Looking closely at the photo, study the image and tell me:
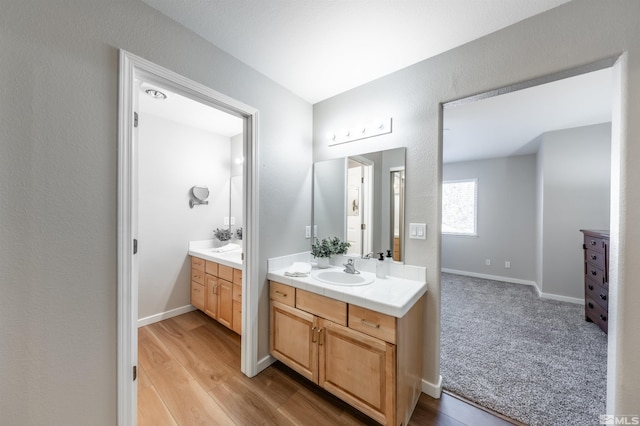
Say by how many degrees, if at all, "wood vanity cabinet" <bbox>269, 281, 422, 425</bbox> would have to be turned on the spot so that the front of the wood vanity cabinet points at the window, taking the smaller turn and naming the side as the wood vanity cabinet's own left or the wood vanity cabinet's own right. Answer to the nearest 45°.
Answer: approximately 180°

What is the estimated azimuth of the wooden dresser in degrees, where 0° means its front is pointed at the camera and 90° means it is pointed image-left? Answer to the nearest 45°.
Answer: approximately 45°

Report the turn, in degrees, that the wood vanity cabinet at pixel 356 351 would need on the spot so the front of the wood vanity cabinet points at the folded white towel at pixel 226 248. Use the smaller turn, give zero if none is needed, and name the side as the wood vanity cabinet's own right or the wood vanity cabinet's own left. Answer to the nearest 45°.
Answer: approximately 90° to the wood vanity cabinet's own right

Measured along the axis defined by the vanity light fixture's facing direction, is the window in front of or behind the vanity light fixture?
behind

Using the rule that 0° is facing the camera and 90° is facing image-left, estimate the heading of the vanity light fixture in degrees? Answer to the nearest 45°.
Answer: approximately 45°

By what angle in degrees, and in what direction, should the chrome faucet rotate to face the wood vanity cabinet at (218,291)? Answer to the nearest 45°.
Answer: approximately 45° to its right
